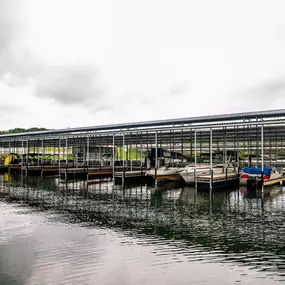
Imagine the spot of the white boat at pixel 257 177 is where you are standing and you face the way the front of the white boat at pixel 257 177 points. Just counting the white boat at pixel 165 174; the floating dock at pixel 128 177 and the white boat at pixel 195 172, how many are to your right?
0

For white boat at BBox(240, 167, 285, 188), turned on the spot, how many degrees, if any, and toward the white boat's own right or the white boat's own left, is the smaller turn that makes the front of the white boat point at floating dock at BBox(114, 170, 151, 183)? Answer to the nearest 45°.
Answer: approximately 135° to the white boat's own left

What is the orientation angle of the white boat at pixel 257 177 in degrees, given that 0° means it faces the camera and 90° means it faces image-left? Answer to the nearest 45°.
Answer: approximately 225°

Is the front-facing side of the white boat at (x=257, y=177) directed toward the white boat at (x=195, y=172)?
no

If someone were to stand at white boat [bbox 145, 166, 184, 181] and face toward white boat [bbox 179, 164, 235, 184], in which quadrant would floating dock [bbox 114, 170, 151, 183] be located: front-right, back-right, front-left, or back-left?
back-right

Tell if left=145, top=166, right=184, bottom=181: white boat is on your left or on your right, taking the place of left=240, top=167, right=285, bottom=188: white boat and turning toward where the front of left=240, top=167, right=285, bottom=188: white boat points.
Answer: on your left
